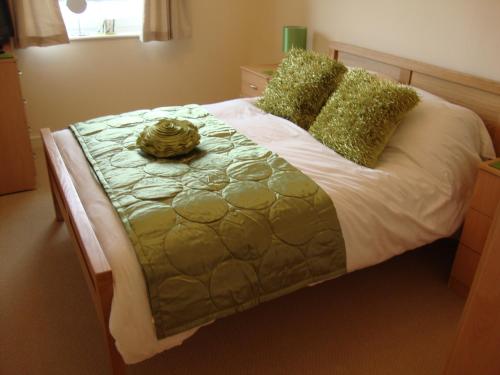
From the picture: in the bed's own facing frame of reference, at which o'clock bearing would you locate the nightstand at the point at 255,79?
The nightstand is roughly at 4 o'clock from the bed.

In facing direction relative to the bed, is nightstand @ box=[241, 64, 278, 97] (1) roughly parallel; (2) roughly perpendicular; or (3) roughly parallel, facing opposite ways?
roughly parallel

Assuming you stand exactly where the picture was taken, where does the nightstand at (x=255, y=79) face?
facing the viewer and to the left of the viewer

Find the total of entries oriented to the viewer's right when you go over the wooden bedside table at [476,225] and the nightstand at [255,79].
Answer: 0

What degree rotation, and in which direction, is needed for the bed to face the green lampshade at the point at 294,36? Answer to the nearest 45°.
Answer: approximately 135° to its right

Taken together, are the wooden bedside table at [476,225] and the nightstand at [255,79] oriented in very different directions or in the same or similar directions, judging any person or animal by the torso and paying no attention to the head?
same or similar directions

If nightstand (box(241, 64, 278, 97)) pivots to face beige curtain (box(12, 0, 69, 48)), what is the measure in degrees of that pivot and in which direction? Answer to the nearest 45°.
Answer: approximately 45° to its right

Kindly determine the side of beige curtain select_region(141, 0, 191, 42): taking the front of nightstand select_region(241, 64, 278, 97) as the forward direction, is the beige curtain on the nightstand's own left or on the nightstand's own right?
on the nightstand's own right

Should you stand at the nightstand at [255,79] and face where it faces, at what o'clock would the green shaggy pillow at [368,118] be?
The green shaggy pillow is roughly at 10 o'clock from the nightstand.

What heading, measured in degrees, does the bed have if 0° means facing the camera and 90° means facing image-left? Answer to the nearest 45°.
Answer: approximately 45°

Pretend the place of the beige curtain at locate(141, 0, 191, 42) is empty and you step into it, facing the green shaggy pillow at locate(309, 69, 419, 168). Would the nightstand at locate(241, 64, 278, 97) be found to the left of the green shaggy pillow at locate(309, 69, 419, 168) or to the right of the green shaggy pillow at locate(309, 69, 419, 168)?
left

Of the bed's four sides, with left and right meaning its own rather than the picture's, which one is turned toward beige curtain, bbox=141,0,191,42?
right
